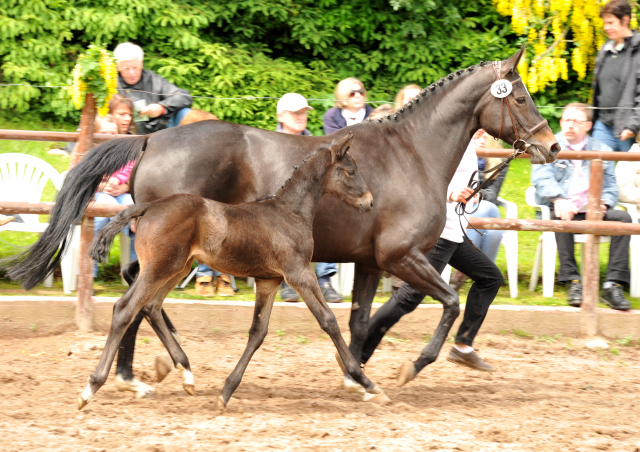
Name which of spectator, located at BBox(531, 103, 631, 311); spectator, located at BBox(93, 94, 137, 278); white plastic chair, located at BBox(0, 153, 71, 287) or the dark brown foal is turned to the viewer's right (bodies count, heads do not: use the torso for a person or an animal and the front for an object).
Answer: the dark brown foal

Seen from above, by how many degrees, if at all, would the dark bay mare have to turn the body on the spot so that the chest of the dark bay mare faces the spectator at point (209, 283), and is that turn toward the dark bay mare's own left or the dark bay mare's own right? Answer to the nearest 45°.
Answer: approximately 135° to the dark bay mare's own left

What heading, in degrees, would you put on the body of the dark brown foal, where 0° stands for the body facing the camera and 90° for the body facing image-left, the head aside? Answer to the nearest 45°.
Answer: approximately 270°

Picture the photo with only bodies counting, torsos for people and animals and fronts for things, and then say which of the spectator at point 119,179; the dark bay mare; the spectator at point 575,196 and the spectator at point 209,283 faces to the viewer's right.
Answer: the dark bay mare

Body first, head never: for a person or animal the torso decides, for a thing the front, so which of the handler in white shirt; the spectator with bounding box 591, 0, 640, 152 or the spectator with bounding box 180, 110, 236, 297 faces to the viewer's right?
the handler in white shirt

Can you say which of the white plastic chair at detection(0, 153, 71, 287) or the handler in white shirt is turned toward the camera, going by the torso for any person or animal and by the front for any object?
the white plastic chair

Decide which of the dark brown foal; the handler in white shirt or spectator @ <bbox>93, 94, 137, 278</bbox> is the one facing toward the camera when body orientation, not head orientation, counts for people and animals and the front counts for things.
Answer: the spectator

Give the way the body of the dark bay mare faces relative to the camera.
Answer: to the viewer's right

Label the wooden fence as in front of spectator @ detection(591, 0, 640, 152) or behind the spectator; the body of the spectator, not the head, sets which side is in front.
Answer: in front

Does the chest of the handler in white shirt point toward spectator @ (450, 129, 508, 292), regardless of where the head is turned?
no

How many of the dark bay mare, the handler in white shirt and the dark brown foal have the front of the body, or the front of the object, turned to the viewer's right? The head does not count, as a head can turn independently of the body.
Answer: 3

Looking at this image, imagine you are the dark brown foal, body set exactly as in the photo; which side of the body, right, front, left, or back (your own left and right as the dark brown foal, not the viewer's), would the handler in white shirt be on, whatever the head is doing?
front

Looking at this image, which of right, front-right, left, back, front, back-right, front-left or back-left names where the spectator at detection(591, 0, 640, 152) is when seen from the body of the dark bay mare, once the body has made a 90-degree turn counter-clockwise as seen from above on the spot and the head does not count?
front-right

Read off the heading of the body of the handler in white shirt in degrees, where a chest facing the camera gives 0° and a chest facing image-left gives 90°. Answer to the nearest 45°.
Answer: approximately 270°

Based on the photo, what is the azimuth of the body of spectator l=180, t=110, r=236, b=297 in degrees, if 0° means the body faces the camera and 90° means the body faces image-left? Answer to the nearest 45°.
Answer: approximately 0°

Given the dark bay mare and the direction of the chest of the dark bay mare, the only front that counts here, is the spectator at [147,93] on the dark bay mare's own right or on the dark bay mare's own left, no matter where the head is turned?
on the dark bay mare's own left
